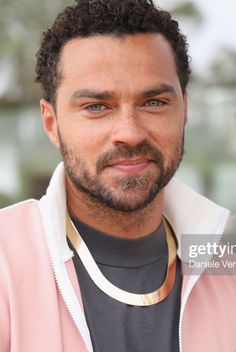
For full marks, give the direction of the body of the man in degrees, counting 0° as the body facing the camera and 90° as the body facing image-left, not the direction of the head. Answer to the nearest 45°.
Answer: approximately 0°
